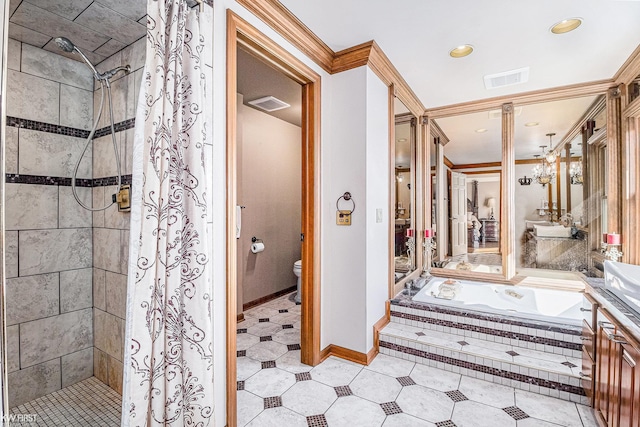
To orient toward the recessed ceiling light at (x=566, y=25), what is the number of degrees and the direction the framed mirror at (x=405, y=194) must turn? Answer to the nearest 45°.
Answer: approximately 45° to its right

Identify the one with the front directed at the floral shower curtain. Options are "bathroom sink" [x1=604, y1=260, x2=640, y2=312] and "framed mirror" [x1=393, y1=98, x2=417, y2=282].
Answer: the bathroom sink

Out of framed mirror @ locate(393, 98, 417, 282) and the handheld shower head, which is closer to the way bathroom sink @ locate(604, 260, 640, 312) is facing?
the handheld shower head

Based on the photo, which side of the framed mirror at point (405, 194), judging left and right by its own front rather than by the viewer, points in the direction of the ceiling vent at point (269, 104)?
back

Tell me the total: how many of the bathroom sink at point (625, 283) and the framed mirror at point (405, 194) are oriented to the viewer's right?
1

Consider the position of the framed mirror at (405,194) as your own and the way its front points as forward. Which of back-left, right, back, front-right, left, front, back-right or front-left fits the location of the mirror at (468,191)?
front-left

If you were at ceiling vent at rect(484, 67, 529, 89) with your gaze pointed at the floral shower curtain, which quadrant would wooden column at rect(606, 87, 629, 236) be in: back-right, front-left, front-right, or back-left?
back-left

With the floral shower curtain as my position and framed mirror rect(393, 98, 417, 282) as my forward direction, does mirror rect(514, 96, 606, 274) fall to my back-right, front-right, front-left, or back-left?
front-right

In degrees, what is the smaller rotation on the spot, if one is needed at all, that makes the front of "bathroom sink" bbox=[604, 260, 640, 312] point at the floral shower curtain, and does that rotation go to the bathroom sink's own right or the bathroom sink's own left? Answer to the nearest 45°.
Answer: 0° — it already faces it

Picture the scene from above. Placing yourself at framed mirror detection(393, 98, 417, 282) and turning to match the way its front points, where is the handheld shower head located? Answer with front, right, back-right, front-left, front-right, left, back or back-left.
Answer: back-right

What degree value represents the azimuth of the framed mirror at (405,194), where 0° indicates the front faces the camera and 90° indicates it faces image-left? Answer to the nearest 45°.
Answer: approximately 270°

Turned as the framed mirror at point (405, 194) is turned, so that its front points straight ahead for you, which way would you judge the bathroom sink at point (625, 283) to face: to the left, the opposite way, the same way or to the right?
the opposite way
